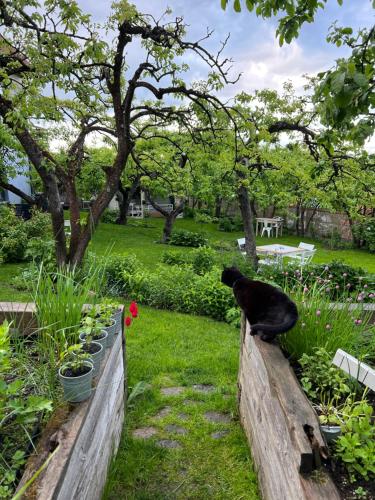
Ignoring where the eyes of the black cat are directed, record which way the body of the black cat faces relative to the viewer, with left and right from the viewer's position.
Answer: facing to the left of the viewer

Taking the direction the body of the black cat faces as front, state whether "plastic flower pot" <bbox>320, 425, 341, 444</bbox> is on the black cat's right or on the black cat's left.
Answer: on the black cat's left

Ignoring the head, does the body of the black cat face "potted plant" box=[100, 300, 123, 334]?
yes

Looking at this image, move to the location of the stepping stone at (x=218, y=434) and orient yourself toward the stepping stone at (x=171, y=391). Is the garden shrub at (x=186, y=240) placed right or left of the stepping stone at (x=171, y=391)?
right

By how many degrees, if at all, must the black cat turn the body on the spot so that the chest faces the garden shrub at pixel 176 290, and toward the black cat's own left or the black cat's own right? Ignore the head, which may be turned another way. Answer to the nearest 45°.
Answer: approximately 45° to the black cat's own right

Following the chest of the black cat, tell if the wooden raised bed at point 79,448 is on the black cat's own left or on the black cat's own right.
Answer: on the black cat's own left

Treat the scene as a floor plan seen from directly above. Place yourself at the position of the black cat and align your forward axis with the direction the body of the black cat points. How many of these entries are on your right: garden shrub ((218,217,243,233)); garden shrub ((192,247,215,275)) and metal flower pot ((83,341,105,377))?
2

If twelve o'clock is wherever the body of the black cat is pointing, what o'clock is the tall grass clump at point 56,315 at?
The tall grass clump is roughly at 11 o'clock from the black cat.

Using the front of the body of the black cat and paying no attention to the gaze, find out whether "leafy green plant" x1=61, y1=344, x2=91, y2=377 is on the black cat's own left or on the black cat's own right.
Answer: on the black cat's own left
